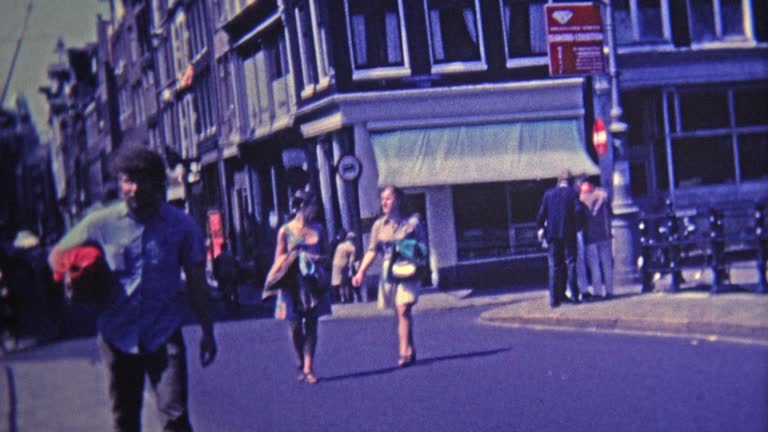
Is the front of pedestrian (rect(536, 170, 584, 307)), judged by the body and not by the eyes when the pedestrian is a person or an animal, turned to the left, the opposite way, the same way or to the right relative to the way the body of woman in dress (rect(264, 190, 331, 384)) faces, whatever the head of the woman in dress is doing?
the opposite way

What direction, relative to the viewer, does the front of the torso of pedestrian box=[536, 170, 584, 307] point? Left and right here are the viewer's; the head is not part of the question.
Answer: facing away from the viewer

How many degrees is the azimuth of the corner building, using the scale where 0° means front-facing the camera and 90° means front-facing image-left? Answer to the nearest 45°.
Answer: approximately 0°

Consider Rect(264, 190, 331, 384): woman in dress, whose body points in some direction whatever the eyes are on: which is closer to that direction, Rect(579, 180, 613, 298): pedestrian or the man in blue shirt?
the man in blue shirt

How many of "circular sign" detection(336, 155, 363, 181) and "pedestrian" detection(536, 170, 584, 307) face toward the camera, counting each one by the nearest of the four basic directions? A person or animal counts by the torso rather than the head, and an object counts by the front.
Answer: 1
